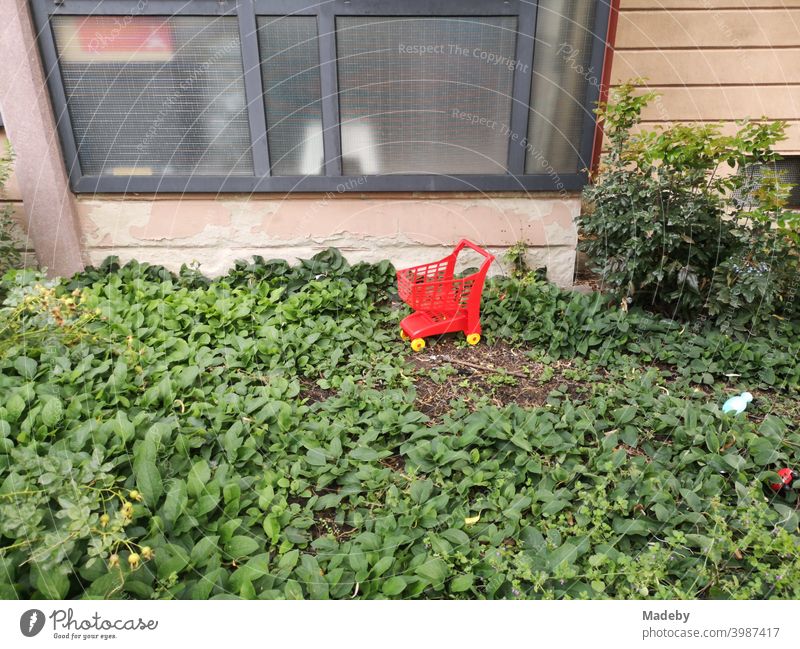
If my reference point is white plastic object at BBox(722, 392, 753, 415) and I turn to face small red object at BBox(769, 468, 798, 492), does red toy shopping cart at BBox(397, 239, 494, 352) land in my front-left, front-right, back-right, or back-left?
back-right

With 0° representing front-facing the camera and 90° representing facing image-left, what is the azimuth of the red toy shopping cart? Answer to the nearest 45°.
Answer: approximately 45°

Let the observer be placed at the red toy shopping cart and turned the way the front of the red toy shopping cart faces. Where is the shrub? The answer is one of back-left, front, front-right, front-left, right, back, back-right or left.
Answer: back-left
